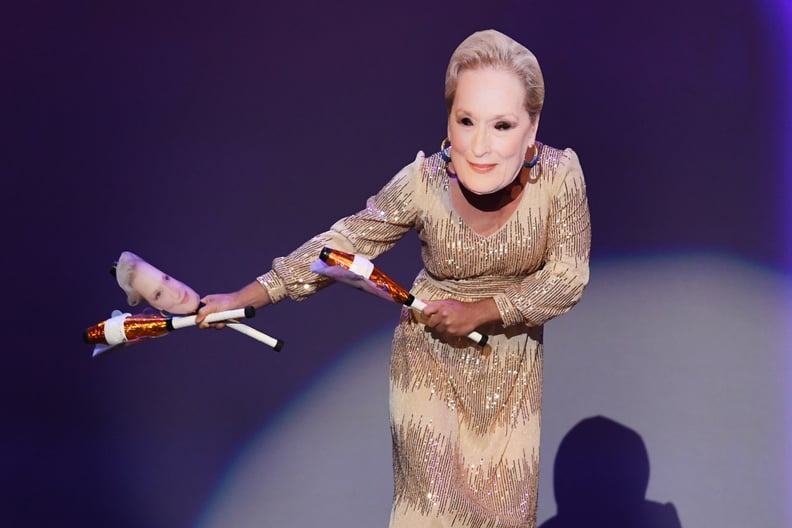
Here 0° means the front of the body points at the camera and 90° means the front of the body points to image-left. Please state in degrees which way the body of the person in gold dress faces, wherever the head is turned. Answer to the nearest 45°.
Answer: approximately 0°
